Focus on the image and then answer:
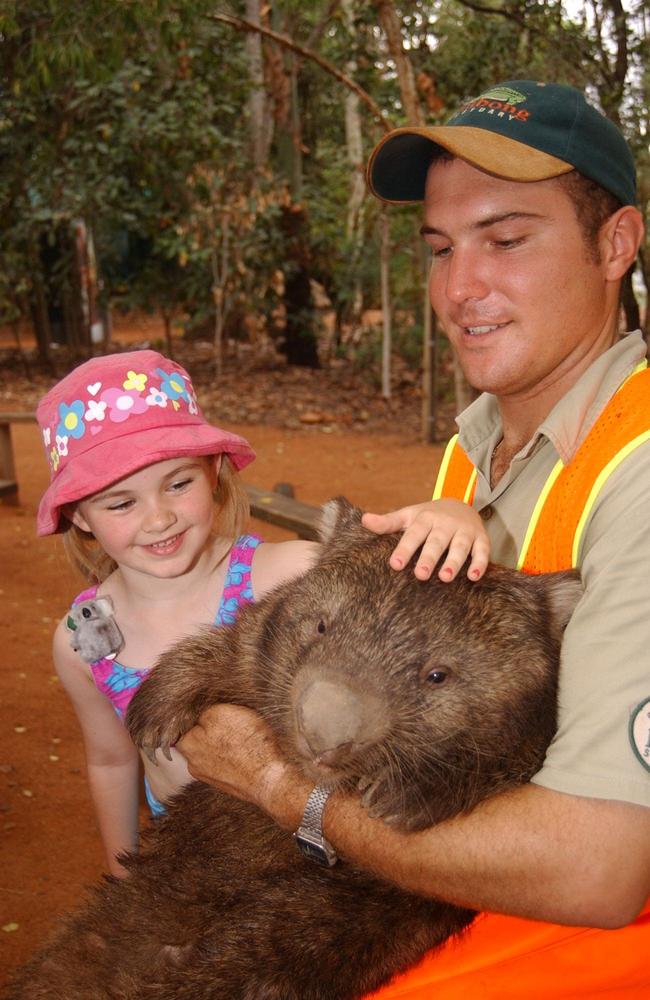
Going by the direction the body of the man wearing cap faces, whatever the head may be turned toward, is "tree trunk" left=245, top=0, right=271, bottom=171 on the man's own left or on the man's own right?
on the man's own right

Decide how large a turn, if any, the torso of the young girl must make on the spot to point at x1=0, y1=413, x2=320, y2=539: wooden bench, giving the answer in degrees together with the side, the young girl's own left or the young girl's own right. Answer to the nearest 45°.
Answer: approximately 180°

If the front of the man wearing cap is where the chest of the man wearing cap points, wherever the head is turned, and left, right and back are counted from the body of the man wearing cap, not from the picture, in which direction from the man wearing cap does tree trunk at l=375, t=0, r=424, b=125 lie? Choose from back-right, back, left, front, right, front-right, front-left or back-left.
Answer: back-right

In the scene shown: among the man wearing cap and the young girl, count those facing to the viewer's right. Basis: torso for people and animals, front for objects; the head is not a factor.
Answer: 0

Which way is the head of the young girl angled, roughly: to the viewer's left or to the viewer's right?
to the viewer's right

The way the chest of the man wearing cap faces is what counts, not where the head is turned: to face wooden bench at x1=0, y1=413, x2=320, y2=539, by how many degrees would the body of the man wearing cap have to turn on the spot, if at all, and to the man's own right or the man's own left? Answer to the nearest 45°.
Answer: approximately 135° to the man's own right

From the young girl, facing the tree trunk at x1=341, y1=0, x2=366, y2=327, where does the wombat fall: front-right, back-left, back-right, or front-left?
back-right

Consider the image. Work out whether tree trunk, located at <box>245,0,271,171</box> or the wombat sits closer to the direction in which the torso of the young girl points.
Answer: the wombat

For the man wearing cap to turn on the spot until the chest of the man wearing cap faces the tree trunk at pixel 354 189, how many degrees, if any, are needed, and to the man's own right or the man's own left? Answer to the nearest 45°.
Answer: approximately 135° to the man's own right

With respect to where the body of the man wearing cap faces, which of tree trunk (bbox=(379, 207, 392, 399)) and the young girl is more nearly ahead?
the young girl

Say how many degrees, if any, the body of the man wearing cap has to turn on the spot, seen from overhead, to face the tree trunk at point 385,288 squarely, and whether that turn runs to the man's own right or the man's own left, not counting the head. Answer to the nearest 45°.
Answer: approximately 135° to the man's own right

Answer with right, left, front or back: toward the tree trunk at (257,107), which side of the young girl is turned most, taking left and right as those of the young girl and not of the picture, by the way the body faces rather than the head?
back

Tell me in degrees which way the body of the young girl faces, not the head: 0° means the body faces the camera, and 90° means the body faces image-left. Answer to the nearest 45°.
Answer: approximately 0°

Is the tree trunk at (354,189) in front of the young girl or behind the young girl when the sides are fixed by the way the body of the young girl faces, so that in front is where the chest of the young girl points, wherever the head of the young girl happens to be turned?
behind

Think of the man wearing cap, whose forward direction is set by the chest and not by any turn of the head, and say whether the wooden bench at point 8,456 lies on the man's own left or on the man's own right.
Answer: on the man's own right
